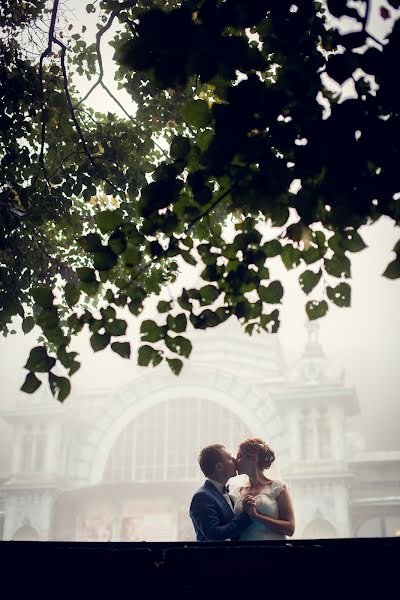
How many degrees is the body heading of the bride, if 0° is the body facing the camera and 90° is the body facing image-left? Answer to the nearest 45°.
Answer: approximately 45°

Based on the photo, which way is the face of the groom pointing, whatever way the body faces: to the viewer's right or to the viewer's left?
to the viewer's right

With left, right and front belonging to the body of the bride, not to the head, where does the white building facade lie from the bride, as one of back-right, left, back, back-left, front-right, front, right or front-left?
back-right
